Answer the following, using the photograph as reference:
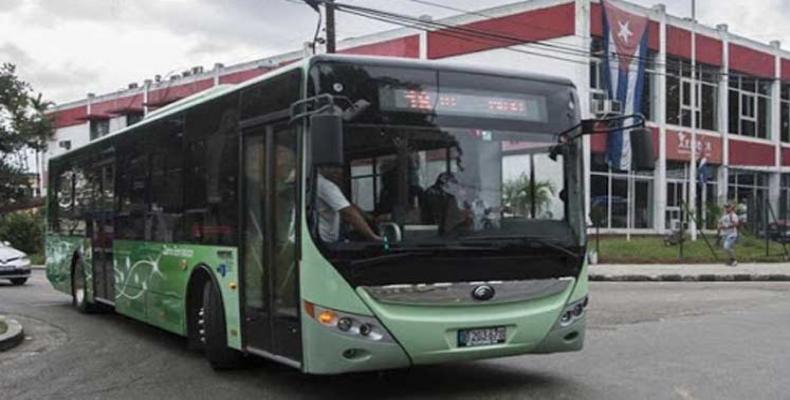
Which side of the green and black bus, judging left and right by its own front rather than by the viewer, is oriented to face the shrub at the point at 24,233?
back

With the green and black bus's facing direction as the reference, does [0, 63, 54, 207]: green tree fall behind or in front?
behind

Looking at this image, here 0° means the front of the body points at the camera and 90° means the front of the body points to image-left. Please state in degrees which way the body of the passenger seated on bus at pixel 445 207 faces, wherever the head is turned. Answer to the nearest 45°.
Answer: approximately 315°

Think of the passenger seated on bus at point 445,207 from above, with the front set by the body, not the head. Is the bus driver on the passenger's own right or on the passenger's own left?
on the passenger's own right

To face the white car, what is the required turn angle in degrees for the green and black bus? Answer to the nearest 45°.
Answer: approximately 180°

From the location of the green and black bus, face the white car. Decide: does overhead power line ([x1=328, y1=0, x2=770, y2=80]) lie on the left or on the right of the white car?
right

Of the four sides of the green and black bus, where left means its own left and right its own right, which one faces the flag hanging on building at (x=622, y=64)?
left

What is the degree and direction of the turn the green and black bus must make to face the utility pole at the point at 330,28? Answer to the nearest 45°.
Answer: approximately 135° to its left

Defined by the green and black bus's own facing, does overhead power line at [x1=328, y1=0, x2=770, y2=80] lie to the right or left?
on its left

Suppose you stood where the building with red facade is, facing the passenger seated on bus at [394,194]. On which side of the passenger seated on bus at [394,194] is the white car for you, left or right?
right

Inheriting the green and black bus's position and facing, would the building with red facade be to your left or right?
on your left

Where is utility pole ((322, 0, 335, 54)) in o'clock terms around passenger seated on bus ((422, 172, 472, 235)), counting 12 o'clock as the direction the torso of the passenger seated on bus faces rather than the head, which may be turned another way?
The utility pole is roughly at 7 o'clock from the passenger seated on bus.
